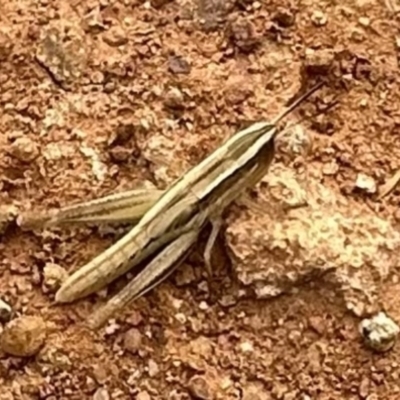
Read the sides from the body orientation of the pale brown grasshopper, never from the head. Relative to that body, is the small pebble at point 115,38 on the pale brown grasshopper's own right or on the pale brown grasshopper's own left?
on the pale brown grasshopper's own left

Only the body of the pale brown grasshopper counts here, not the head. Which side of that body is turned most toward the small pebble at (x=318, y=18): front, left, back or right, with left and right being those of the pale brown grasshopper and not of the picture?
front

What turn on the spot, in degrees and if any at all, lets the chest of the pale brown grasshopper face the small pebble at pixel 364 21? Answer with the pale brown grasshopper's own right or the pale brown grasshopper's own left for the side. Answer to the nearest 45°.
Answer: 0° — it already faces it

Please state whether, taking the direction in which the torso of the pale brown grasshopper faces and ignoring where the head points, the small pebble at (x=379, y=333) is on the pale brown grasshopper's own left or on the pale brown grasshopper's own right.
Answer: on the pale brown grasshopper's own right

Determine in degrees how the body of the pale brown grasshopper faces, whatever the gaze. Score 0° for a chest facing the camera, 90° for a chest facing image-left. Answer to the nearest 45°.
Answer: approximately 225°
